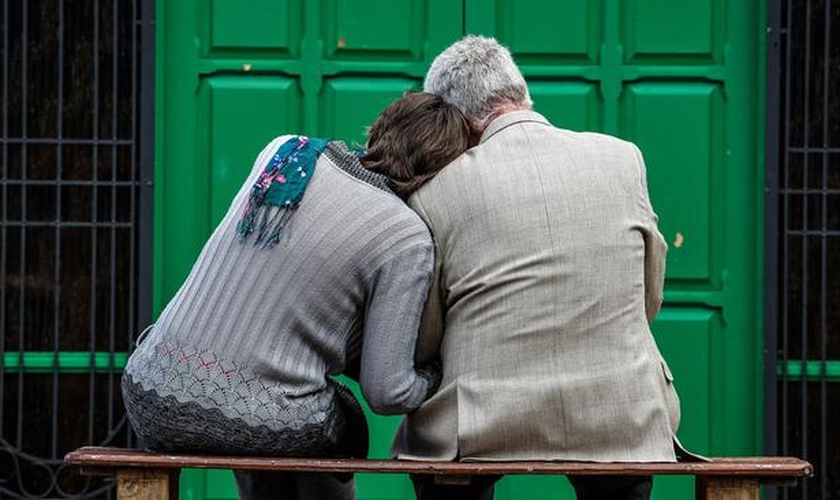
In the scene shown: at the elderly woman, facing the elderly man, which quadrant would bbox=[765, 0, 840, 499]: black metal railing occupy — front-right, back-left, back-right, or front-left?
front-left

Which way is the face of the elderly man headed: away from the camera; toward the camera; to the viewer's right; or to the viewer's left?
away from the camera

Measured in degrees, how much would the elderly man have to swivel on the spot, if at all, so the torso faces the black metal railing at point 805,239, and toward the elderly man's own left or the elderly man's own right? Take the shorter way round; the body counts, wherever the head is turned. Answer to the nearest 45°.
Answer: approximately 45° to the elderly man's own right

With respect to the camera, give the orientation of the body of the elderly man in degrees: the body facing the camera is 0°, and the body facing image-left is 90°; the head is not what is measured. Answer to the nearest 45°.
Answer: approximately 180°

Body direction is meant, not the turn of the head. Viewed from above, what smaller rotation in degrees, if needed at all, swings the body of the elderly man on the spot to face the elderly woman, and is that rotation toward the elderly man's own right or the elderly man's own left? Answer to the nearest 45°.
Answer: approximately 90° to the elderly man's own left

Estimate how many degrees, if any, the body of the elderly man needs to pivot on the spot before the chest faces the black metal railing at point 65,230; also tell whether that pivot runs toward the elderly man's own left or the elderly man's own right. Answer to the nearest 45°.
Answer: approximately 45° to the elderly man's own left

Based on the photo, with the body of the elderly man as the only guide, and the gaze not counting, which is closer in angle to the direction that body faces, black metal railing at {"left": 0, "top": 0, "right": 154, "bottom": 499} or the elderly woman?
the black metal railing

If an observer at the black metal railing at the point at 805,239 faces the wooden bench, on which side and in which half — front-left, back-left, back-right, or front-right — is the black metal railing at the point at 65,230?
front-right
